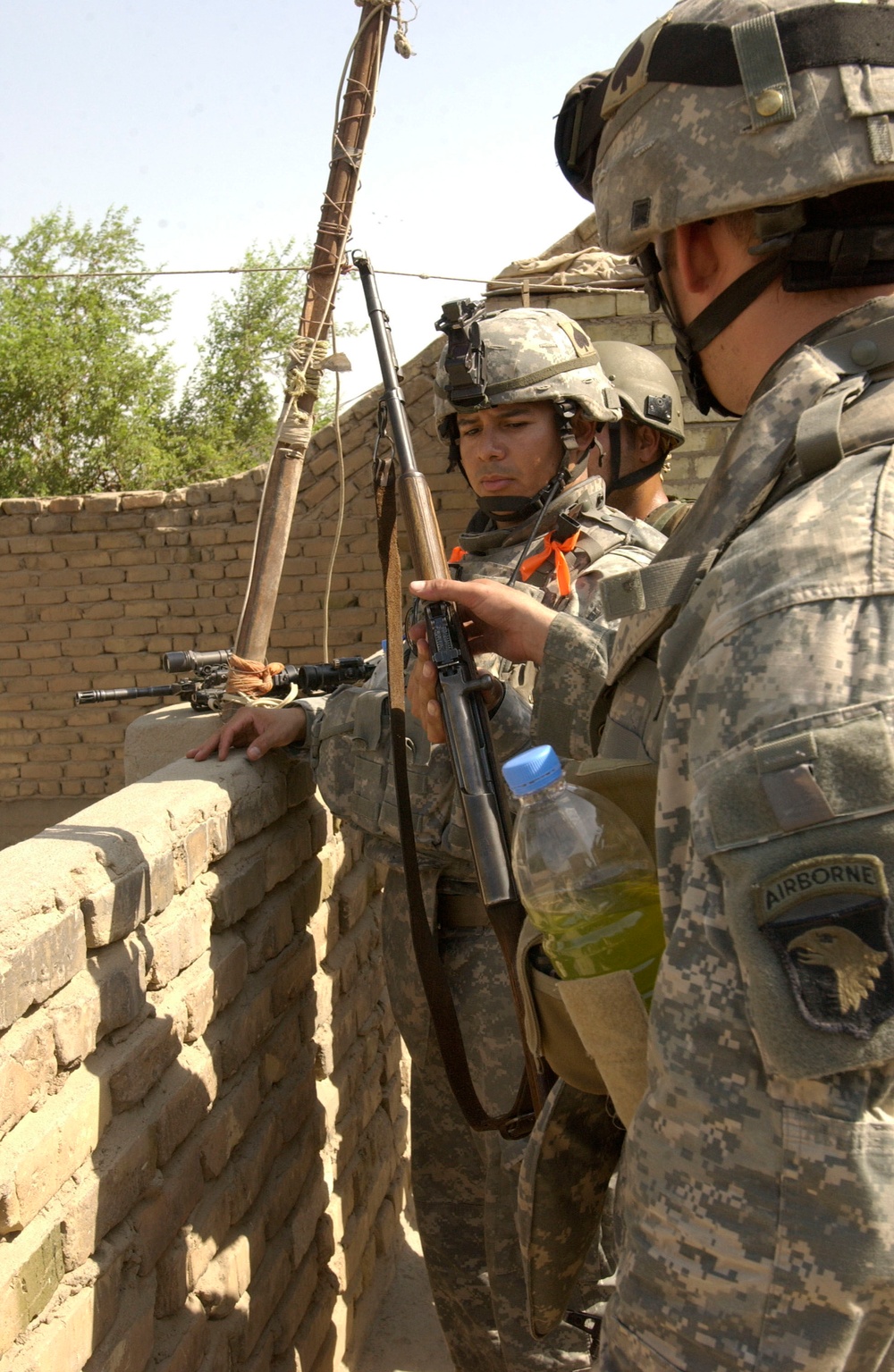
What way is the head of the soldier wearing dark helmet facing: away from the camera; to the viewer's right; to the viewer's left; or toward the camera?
to the viewer's left

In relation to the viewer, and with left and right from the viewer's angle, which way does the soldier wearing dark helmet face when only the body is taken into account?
facing to the left of the viewer

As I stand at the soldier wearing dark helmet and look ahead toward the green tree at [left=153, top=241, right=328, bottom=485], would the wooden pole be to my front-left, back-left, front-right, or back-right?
front-left

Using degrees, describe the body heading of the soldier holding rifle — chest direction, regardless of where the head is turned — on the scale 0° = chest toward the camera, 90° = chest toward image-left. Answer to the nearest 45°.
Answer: approximately 45°

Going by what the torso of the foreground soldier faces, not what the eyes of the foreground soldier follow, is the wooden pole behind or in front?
in front

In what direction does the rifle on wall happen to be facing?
to the viewer's left

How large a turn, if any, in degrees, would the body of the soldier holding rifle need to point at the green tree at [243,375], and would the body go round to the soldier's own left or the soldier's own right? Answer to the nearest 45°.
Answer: approximately 135° to the soldier's own right

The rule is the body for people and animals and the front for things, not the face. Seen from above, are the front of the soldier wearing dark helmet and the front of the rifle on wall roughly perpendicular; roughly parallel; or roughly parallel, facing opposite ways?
roughly parallel

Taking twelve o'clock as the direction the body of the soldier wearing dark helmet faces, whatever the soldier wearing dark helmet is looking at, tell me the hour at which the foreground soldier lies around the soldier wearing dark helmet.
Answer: The foreground soldier is roughly at 9 o'clock from the soldier wearing dark helmet.

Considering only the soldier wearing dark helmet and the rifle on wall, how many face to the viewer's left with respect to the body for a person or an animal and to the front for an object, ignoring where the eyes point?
2

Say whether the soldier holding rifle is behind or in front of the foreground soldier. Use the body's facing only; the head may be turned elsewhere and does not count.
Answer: in front

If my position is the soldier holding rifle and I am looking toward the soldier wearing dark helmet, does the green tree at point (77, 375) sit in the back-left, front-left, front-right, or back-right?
front-left

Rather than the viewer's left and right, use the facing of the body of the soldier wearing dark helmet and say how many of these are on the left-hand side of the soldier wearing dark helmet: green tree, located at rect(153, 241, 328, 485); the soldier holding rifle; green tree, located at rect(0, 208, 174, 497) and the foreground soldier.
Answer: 2

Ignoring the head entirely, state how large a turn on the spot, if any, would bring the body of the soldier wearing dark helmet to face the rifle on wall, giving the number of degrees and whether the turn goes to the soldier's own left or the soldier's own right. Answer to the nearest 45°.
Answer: approximately 45° to the soldier's own left
